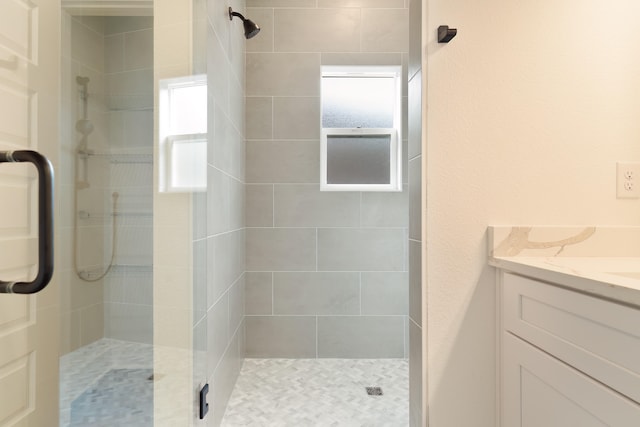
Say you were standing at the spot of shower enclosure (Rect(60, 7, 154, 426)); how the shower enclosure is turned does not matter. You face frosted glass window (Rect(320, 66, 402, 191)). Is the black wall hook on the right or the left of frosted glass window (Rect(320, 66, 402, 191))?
right

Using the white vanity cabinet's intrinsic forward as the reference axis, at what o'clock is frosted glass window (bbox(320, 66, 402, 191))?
The frosted glass window is roughly at 3 o'clock from the white vanity cabinet.

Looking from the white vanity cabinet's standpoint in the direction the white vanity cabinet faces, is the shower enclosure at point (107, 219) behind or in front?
in front

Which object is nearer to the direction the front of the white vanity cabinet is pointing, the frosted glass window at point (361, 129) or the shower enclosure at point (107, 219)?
the shower enclosure

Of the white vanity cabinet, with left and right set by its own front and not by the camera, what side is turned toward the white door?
front
